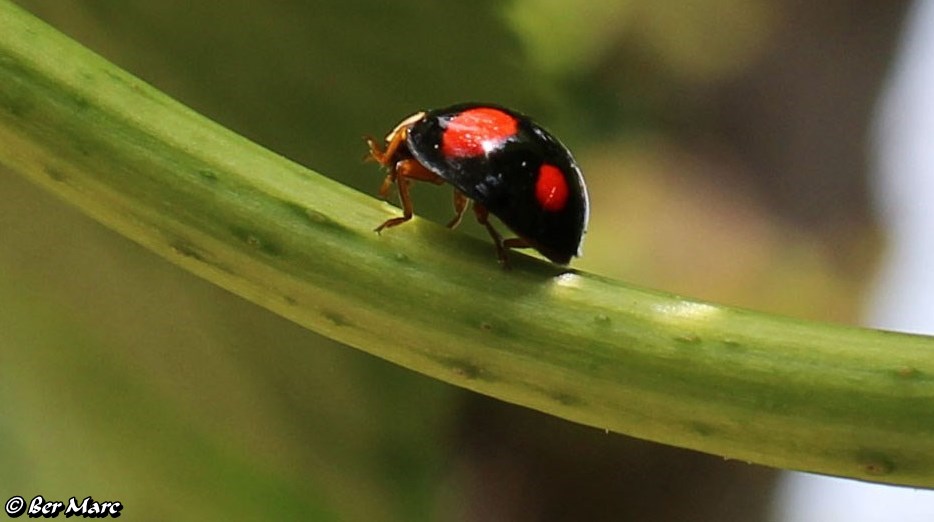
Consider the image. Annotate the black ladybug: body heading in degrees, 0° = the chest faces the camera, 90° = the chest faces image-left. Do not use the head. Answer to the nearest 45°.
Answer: approximately 90°
